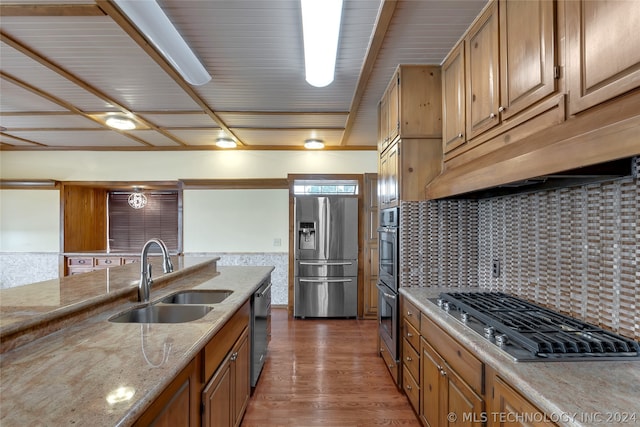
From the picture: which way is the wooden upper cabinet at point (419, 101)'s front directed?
to the viewer's left

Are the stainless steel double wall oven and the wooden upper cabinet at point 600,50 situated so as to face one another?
no

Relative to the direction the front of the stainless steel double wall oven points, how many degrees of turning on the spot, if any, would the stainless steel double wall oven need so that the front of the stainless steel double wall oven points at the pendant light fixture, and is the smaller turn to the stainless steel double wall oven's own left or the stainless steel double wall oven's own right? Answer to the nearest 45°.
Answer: approximately 45° to the stainless steel double wall oven's own right

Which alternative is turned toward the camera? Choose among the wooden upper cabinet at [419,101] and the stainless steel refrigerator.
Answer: the stainless steel refrigerator

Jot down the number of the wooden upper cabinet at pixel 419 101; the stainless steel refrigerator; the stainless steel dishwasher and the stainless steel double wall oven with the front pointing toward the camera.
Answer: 1

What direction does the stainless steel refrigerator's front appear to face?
toward the camera

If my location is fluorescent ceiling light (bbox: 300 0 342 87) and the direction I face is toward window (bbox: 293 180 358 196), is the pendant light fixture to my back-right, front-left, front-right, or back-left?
front-left

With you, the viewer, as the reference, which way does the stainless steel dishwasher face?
facing to the right of the viewer

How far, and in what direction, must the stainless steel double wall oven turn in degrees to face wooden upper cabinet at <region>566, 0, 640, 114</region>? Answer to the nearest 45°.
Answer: approximately 90° to its left

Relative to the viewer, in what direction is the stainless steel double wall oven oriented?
to the viewer's left

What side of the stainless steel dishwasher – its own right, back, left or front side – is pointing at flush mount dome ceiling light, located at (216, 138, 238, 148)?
left

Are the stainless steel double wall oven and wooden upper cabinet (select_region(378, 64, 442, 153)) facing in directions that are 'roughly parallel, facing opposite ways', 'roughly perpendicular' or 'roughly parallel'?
roughly parallel

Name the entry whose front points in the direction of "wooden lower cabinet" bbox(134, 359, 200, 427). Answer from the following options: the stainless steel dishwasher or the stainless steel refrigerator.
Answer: the stainless steel refrigerator

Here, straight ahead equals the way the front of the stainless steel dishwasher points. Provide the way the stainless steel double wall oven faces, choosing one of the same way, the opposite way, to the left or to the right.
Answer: the opposite way

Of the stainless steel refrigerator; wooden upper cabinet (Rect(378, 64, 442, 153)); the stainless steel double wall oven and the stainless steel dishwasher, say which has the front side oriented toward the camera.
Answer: the stainless steel refrigerator

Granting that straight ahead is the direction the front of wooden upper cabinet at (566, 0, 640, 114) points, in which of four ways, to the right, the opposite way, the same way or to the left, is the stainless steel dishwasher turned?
the opposite way

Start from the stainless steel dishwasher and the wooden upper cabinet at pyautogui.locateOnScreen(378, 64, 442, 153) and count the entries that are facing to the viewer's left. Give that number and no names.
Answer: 1

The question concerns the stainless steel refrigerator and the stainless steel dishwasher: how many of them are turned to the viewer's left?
0

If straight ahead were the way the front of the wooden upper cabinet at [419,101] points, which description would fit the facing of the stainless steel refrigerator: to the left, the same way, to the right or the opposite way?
to the left
